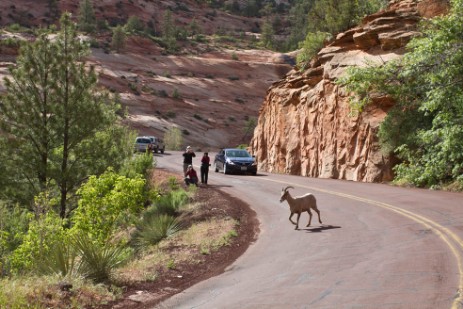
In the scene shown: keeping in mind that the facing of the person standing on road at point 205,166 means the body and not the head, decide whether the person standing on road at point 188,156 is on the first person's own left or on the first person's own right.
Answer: on the first person's own right

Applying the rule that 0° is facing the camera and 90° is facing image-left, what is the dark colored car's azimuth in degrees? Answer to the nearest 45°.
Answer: approximately 315°

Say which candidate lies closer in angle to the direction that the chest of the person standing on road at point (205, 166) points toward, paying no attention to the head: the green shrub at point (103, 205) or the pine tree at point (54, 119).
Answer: the green shrub

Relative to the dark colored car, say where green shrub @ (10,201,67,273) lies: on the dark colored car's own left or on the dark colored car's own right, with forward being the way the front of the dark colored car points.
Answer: on the dark colored car's own right

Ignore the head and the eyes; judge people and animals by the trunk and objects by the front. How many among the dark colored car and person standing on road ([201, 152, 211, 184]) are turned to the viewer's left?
0

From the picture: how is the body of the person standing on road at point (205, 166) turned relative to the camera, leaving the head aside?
toward the camera

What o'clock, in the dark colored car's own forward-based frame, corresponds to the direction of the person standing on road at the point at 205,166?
The person standing on road is roughly at 2 o'clock from the dark colored car.

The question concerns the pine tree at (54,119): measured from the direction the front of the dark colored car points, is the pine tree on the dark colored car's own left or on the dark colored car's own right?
on the dark colored car's own right

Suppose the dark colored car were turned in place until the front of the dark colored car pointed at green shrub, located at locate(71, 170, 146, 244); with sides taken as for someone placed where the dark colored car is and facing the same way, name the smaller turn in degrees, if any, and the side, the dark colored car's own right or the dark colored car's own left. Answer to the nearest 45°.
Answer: approximately 45° to the dark colored car's own right

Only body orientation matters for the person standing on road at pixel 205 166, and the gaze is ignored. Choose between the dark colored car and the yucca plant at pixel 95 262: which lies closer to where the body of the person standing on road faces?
the yucca plant

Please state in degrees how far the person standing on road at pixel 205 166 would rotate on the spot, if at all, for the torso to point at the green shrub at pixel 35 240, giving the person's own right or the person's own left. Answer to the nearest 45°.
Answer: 0° — they already face it

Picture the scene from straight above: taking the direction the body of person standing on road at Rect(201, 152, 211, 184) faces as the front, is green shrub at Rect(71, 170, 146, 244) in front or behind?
in front
